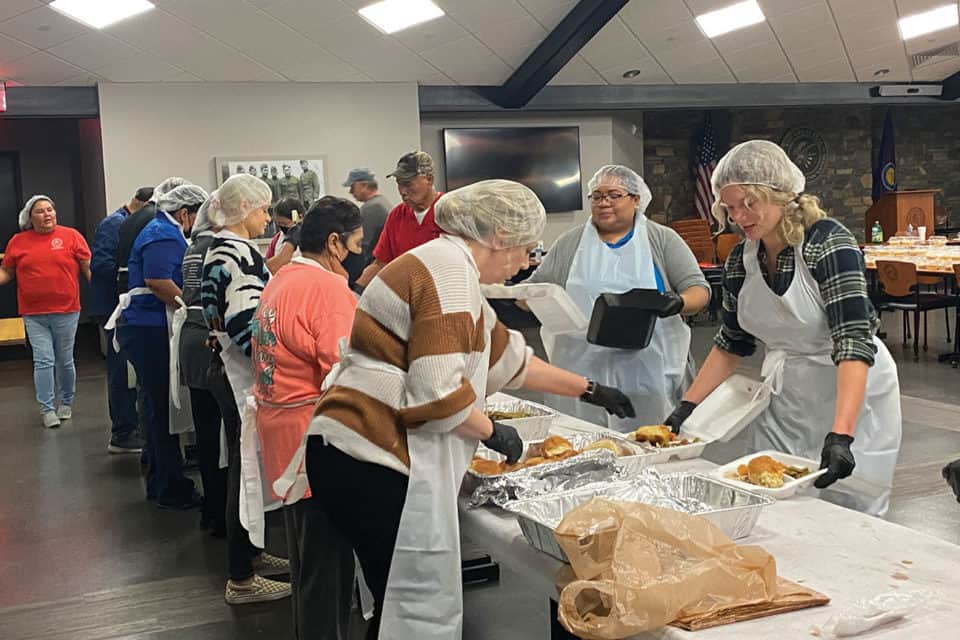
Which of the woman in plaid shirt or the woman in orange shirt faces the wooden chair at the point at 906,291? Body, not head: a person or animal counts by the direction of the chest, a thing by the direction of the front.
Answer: the woman in orange shirt

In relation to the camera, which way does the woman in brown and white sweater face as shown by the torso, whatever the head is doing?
to the viewer's right

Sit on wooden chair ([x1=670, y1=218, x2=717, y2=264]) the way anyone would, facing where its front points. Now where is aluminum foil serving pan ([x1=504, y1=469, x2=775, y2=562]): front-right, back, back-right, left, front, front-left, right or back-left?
back-right

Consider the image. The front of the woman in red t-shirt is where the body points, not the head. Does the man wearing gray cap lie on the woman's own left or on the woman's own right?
on the woman's own left

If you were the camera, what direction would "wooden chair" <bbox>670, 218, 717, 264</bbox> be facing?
facing away from the viewer and to the right of the viewer

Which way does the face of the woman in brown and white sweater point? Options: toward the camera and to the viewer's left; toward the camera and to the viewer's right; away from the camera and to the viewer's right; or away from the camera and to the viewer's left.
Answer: away from the camera and to the viewer's right

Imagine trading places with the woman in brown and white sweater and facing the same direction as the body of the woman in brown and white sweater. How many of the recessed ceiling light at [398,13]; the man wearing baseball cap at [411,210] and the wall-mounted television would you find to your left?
3

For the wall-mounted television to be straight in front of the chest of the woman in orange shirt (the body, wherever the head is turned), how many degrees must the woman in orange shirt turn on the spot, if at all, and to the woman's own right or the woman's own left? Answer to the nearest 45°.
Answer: approximately 45° to the woman's own left

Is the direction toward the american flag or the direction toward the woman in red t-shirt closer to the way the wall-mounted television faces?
the woman in red t-shirt

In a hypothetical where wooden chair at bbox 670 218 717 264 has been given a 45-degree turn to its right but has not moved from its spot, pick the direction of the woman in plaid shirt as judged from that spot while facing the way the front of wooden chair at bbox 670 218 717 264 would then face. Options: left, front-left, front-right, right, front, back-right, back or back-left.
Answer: right
